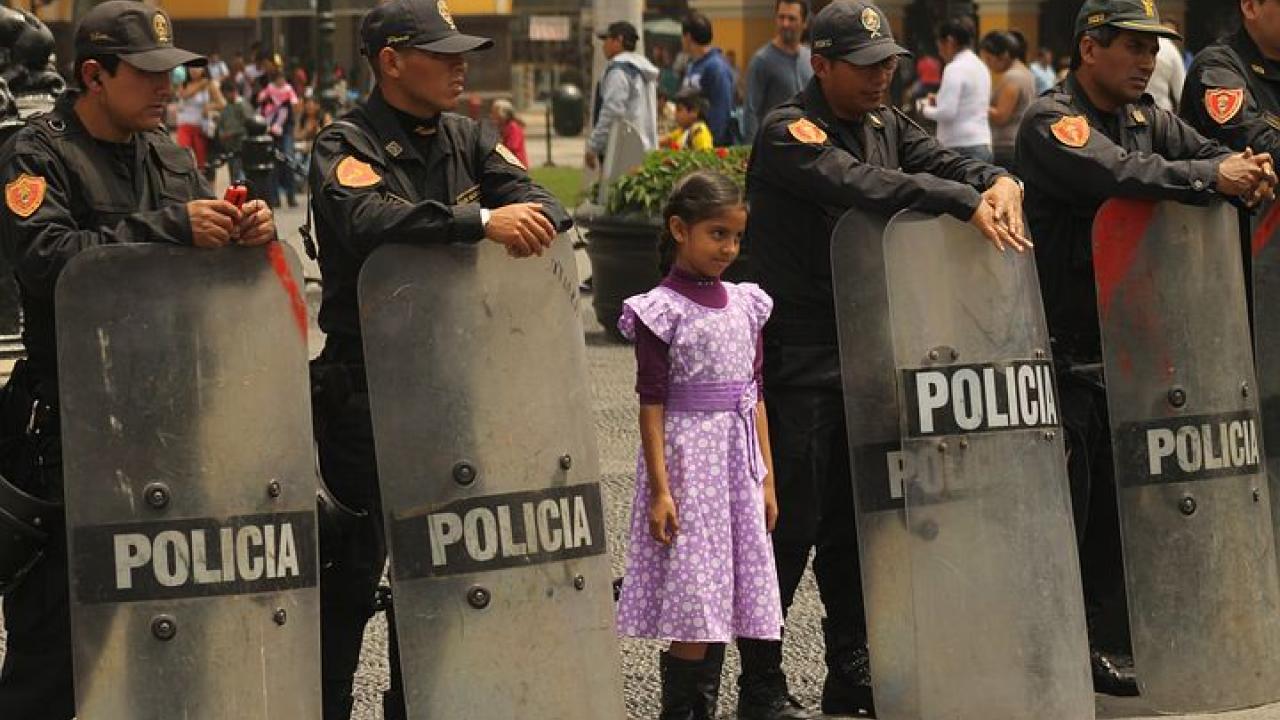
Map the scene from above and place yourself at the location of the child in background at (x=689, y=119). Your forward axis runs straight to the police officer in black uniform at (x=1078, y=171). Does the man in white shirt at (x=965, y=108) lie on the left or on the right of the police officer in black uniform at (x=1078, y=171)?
left

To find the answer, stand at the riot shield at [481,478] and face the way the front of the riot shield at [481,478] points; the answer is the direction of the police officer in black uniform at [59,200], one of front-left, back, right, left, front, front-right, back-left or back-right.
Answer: back-right

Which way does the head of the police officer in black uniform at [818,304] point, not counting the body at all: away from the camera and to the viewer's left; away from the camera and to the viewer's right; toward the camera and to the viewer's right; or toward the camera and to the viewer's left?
toward the camera and to the viewer's right

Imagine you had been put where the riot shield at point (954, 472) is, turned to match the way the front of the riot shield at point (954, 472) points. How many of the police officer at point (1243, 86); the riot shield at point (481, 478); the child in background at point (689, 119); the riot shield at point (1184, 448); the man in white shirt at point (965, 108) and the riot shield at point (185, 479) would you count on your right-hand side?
2

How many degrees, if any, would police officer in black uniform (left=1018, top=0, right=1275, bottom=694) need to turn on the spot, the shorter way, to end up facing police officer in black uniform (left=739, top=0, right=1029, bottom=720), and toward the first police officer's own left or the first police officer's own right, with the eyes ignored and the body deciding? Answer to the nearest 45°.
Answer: approximately 90° to the first police officer's own right

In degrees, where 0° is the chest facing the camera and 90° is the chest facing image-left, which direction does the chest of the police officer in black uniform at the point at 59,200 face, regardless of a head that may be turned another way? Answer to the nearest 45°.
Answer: approximately 315°

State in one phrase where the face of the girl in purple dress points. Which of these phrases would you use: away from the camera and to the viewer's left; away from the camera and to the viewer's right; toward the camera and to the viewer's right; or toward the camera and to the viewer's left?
toward the camera and to the viewer's right

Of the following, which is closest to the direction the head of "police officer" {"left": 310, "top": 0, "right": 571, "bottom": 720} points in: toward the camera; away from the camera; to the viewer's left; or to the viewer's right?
to the viewer's right

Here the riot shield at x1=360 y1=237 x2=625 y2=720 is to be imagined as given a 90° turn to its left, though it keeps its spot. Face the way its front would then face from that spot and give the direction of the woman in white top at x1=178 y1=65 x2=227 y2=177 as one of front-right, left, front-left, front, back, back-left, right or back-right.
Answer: front-left

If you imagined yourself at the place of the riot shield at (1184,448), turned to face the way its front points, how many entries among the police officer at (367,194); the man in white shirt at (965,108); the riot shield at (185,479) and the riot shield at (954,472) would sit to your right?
3

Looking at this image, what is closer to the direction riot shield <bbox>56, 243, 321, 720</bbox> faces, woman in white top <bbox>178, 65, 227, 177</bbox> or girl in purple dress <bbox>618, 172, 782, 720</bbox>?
the girl in purple dress

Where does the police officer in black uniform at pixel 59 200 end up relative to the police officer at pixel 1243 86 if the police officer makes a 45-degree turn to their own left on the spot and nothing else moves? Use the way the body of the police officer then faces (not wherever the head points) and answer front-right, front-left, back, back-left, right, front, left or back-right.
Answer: back-right

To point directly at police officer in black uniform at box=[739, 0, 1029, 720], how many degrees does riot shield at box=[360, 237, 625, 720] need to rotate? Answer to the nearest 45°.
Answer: approximately 90° to its left

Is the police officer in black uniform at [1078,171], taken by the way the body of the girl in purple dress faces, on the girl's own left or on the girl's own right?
on the girl's own left

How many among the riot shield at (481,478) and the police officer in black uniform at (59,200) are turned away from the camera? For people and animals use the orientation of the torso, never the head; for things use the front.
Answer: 0

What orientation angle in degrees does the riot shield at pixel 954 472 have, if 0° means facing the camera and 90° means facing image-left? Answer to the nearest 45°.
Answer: approximately 315°
